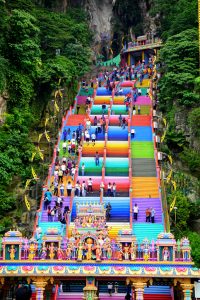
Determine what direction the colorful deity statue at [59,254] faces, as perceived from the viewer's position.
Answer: facing the viewer

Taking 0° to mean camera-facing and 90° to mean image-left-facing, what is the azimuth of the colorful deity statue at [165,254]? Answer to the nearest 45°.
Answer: approximately 0°

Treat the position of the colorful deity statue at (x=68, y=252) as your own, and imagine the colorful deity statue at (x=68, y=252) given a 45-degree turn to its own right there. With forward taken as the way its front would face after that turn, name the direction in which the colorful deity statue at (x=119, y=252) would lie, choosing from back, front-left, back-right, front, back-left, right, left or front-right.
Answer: back-left

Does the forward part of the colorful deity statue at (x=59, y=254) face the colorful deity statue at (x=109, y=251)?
no

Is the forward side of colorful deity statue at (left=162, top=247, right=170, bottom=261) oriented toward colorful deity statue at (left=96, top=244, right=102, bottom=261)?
no

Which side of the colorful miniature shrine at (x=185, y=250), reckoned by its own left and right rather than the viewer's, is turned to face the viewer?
front

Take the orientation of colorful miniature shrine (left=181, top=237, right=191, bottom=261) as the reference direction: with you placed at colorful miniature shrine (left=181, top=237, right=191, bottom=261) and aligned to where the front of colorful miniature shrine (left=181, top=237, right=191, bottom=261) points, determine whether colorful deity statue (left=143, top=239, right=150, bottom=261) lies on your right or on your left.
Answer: on your right

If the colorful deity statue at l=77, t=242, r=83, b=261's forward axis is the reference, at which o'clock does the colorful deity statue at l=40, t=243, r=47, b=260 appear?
the colorful deity statue at l=40, t=243, r=47, b=260 is roughly at 3 o'clock from the colorful deity statue at l=77, t=242, r=83, b=261.

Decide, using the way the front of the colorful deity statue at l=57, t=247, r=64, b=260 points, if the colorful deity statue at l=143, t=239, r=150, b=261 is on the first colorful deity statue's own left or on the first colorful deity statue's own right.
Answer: on the first colorful deity statue's own left

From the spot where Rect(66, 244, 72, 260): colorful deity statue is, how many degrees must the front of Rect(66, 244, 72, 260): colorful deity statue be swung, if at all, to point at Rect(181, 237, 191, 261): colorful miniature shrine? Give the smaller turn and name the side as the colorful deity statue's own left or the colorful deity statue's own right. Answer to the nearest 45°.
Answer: approximately 90° to the colorful deity statue's own left

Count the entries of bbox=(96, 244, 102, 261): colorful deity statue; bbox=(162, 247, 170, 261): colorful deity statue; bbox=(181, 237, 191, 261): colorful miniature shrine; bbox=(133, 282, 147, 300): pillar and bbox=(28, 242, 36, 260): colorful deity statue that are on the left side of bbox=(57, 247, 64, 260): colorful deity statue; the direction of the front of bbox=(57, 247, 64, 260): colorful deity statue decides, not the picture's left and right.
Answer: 4

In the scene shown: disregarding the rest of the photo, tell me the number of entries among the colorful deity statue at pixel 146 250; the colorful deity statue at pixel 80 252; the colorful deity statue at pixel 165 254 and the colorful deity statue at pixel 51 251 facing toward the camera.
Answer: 4

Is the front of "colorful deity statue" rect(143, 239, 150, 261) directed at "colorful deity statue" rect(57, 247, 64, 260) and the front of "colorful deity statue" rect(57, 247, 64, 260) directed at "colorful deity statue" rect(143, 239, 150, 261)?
no

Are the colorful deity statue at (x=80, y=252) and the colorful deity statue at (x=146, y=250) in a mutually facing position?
no

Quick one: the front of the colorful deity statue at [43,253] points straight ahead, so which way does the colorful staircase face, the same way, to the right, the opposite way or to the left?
the same way

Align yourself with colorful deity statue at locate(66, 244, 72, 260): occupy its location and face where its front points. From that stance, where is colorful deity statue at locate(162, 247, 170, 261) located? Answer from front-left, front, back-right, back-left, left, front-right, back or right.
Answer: left

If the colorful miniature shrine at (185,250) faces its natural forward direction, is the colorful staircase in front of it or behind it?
behind

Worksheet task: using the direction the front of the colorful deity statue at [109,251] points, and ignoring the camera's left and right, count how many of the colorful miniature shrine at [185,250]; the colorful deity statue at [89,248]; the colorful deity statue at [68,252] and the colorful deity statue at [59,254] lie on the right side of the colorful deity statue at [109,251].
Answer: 3

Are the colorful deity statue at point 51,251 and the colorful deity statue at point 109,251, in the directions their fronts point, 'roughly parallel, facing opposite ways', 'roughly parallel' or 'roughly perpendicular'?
roughly parallel
